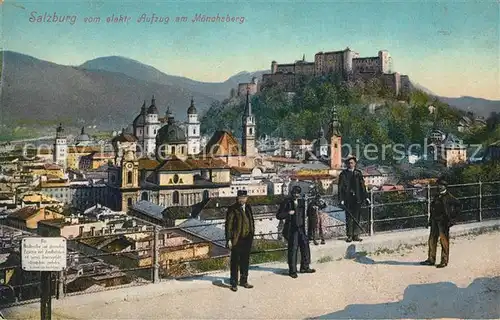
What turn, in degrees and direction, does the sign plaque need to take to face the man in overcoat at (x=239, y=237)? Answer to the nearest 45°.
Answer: approximately 90° to its left

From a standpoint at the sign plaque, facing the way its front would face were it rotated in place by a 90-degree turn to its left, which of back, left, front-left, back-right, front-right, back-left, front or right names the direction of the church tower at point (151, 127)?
front-left

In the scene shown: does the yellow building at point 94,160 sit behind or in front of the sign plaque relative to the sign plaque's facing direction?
behind

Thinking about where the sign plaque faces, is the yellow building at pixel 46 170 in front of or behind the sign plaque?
behind

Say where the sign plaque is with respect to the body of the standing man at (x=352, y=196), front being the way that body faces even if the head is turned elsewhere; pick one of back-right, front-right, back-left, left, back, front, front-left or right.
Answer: front-right

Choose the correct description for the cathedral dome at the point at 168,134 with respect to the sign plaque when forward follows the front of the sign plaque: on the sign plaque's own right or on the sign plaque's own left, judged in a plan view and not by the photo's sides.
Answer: on the sign plaque's own left

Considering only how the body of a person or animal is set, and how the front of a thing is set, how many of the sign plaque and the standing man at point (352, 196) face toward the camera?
2

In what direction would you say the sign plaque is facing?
toward the camera

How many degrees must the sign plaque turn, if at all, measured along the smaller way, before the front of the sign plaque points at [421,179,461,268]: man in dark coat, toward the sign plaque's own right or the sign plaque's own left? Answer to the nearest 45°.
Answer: approximately 90° to the sign plaque's own left

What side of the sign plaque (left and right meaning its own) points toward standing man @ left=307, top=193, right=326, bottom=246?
left

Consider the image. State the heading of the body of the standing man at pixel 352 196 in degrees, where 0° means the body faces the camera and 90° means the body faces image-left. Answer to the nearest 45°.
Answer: approximately 0°

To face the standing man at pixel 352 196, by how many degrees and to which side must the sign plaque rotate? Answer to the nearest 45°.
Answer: approximately 90° to its left
